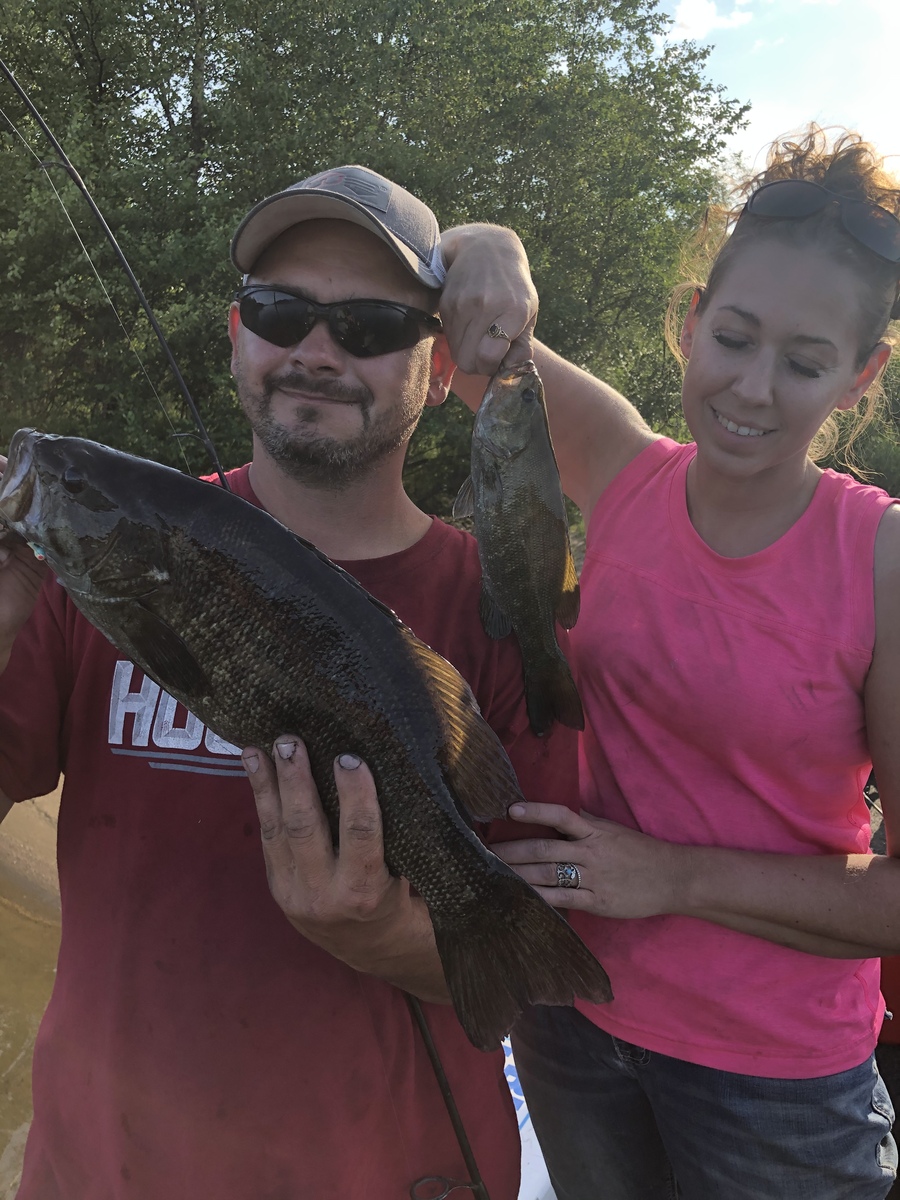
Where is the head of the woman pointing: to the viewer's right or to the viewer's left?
to the viewer's left

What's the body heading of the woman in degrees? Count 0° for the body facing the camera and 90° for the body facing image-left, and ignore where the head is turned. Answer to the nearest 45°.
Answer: approximately 0°

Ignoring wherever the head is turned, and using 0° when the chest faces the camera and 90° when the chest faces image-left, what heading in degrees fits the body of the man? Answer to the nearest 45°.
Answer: approximately 0°

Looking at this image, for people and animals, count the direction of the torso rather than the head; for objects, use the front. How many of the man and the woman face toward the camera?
2

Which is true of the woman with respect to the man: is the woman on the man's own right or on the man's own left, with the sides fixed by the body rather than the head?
on the man's own left
